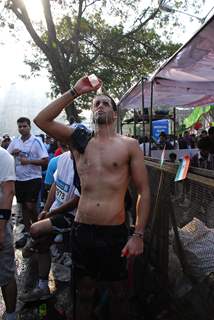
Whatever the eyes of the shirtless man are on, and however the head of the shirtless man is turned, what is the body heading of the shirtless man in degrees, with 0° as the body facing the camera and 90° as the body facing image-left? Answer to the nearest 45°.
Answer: approximately 0°

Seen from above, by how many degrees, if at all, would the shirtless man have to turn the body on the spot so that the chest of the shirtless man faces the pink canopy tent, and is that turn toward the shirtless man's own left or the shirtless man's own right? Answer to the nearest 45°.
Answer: approximately 135° to the shirtless man's own left

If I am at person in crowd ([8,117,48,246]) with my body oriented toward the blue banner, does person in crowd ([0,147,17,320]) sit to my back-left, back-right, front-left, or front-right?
back-right
